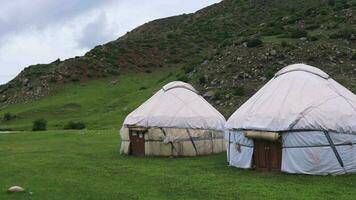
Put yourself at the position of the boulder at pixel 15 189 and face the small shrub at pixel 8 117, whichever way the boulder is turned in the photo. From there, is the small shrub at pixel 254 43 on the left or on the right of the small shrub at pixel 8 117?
right

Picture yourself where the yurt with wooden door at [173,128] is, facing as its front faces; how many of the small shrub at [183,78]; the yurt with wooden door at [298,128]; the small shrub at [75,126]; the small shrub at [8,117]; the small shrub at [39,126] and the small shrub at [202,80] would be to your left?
1

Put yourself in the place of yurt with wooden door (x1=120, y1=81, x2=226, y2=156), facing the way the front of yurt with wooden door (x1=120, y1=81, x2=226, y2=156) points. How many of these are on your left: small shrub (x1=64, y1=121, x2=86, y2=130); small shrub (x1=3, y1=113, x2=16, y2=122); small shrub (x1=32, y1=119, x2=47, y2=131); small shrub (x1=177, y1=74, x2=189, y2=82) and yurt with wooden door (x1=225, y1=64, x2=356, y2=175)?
1

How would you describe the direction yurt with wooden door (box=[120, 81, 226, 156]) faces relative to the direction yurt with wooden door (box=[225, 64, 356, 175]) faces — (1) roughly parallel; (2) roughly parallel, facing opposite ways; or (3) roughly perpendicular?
roughly parallel

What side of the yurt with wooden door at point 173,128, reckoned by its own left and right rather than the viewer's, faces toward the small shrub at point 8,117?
right

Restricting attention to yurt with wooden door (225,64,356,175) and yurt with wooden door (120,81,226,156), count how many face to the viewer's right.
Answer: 0

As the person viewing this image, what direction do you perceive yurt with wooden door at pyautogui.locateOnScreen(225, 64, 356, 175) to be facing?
facing the viewer and to the left of the viewer

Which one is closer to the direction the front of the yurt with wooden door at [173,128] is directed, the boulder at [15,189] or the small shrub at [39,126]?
the boulder

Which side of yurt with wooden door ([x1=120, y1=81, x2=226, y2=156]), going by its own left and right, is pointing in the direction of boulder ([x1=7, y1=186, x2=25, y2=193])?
front

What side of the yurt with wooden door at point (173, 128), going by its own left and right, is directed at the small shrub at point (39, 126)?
right

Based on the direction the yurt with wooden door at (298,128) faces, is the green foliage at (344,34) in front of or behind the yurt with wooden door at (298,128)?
behind

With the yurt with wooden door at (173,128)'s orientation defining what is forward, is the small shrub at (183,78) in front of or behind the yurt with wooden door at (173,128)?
behind

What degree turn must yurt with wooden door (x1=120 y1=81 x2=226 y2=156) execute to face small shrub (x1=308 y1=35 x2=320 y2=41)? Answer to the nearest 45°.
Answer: approximately 180°

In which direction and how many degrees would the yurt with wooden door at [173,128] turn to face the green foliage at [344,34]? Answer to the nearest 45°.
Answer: approximately 180°

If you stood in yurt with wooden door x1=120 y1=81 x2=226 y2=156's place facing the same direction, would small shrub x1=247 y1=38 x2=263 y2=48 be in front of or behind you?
behind
